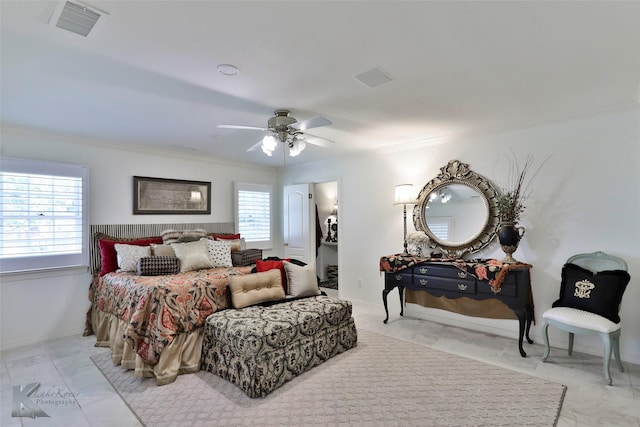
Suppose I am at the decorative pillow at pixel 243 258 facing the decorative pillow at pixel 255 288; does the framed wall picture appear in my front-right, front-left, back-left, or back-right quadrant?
back-right

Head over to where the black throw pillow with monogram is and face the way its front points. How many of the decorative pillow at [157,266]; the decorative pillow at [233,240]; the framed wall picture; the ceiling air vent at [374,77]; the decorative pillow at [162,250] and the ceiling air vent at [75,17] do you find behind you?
0

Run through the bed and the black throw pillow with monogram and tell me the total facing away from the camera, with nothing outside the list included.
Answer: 0

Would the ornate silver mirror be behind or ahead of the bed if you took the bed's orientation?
ahead

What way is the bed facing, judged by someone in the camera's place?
facing the viewer and to the right of the viewer

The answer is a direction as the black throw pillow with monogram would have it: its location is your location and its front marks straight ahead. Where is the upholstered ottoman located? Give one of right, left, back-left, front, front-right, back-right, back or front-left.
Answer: front
